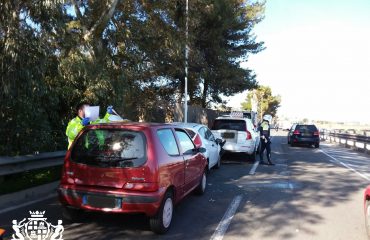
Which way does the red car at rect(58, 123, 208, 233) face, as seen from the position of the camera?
facing away from the viewer and to the right of the viewer

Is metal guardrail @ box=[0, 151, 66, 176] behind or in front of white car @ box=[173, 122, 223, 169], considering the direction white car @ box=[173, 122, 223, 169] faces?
behind

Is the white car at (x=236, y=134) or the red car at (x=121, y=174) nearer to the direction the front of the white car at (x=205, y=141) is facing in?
the white car

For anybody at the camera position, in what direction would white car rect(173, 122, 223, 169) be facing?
facing away from the viewer and to the right of the viewer

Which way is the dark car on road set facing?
away from the camera

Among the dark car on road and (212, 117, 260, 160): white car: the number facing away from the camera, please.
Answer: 2

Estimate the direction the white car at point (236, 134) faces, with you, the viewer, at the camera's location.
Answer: facing away from the viewer
